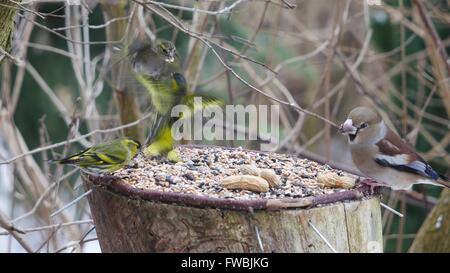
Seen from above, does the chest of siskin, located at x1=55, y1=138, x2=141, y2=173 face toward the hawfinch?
yes

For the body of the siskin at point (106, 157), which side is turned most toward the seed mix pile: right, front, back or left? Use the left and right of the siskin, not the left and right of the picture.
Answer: front

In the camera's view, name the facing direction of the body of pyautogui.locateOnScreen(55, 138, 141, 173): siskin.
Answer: to the viewer's right
